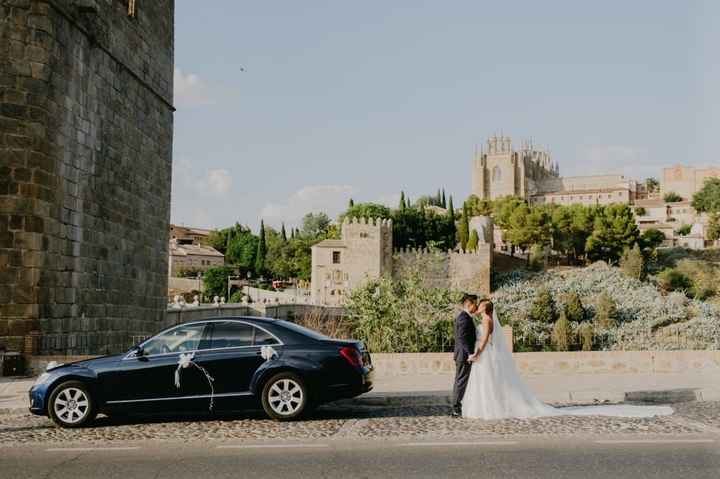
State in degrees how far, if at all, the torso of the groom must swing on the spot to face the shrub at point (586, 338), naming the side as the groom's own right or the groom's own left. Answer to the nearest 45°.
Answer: approximately 90° to the groom's own left

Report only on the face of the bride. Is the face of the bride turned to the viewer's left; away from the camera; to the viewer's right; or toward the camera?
to the viewer's left

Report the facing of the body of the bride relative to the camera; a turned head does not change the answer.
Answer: to the viewer's left

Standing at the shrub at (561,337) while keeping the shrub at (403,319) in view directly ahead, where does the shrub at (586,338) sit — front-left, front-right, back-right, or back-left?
back-left

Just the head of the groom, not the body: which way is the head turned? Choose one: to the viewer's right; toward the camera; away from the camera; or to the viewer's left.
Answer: to the viewer's right

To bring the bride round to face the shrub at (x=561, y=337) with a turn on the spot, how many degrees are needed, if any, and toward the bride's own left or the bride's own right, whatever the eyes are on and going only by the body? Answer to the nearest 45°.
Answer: approximately 90° to the bride's own right

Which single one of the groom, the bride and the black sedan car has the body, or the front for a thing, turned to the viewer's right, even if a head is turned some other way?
the groom

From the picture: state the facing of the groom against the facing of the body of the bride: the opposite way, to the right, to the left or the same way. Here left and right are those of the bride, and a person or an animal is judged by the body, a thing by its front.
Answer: the opposite way

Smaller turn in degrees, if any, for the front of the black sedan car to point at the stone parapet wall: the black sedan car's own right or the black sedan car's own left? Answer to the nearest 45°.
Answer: approximately 135° to the black sedan car's own right

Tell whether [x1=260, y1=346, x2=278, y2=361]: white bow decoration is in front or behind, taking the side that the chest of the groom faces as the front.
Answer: behind

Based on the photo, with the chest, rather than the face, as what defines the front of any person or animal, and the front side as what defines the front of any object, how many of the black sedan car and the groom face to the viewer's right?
1

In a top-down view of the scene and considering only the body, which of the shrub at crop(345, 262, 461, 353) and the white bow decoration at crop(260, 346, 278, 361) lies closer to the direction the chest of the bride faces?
the white bow decoration

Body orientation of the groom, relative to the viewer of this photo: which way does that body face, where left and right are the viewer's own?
facing to the right of the viewer

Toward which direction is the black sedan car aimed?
to the viewer's left

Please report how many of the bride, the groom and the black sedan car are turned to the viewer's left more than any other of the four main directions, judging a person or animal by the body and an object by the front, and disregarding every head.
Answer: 2

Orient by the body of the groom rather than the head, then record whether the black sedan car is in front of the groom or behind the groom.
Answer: behind
